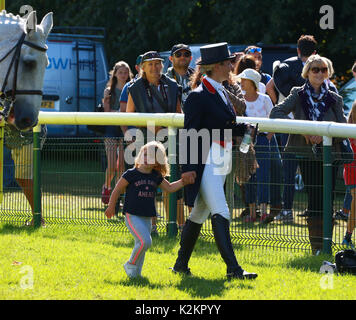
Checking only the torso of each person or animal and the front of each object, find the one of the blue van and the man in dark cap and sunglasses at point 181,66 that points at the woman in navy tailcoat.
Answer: the man in dark cap and sunglasses

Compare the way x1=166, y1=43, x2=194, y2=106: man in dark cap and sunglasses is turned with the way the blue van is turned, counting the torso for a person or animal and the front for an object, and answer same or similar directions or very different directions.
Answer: very different directions

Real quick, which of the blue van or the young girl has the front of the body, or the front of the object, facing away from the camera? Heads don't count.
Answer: the blue van

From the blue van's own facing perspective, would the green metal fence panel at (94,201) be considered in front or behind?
behind

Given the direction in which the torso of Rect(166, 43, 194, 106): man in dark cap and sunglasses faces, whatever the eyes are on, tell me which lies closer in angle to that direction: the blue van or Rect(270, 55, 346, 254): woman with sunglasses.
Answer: the woman with sunglasses
